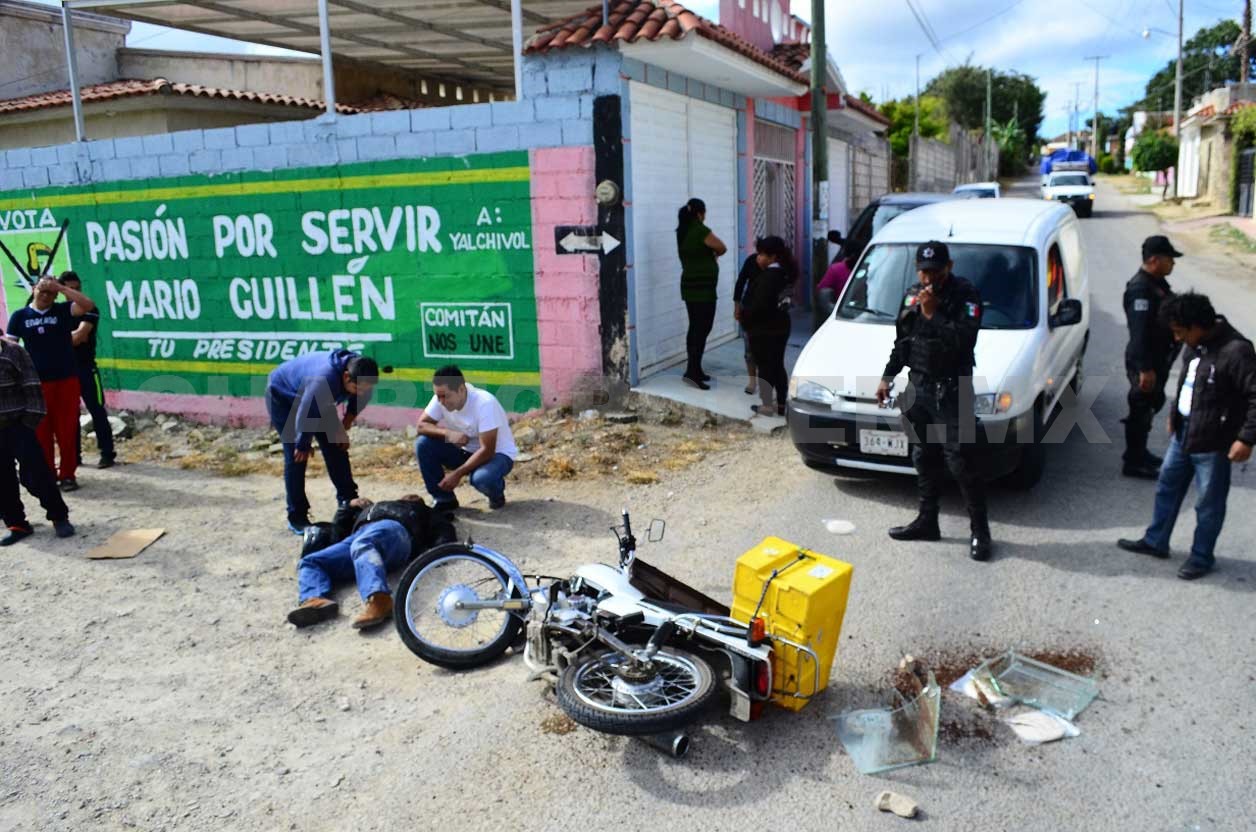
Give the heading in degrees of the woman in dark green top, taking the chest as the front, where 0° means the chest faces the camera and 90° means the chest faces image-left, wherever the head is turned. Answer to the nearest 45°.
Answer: approximately 270°

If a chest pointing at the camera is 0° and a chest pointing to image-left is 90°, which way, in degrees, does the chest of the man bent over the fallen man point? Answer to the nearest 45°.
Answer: approximately 315°

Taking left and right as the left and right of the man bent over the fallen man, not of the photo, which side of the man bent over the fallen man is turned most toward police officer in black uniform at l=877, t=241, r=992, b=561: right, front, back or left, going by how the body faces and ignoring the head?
front

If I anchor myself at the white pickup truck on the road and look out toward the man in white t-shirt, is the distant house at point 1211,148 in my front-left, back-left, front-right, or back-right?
back-left

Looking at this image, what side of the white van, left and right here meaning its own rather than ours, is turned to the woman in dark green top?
right

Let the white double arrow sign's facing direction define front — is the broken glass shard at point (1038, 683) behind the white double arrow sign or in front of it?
in front

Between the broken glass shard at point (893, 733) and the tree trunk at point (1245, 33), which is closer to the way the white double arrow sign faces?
the broken glass shard

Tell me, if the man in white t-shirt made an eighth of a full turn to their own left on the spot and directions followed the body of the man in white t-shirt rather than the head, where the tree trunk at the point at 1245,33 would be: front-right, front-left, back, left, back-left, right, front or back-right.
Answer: back-left
